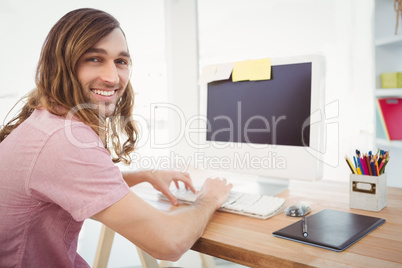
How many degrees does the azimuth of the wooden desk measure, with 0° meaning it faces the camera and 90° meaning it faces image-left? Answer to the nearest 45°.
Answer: approximately 45°

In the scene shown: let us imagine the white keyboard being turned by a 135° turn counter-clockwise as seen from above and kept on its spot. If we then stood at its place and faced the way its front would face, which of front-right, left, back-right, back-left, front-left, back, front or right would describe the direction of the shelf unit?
front-left

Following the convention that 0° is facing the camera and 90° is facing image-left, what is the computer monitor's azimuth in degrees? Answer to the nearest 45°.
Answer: approximately 45°

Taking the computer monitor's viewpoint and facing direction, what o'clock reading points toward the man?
The man is roughly at 12 o'clock from the computer monitor.

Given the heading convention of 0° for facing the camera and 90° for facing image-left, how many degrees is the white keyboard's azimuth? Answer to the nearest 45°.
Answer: approximately 45°
